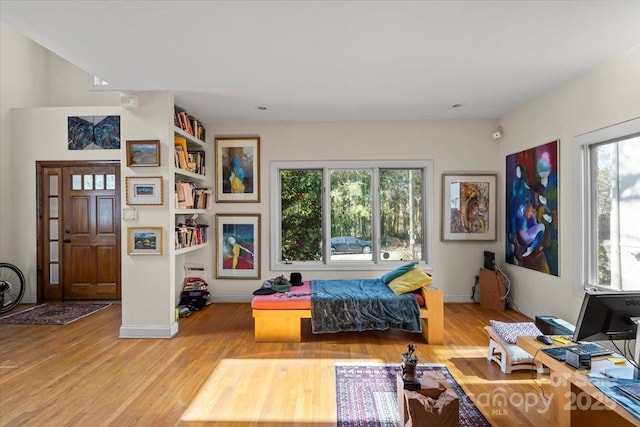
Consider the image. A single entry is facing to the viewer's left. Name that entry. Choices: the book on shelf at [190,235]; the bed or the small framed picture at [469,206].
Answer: the bed

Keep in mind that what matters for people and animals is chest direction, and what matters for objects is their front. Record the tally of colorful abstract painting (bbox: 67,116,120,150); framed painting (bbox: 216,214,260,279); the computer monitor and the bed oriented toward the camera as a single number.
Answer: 2

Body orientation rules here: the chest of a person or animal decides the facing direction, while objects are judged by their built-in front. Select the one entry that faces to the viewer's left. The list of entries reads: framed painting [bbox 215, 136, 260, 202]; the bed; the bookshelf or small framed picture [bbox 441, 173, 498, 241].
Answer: the bed

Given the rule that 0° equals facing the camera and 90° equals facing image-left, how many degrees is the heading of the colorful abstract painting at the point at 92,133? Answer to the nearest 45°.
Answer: approximately 0°

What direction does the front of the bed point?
to the viewer's left

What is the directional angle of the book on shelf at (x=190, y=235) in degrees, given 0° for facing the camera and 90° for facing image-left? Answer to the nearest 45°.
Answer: approximately 315°

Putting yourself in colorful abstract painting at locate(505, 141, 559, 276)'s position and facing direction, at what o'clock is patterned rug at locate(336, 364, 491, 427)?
The patterned rug is roughly at 11 o'clock from the colorful abstract painting.

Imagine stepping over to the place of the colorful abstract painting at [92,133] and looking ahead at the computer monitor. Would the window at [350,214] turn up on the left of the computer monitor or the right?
left

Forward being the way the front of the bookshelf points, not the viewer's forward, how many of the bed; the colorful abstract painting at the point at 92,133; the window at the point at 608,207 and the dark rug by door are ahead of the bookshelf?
2

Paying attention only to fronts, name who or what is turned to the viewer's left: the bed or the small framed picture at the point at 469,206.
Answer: the bed
